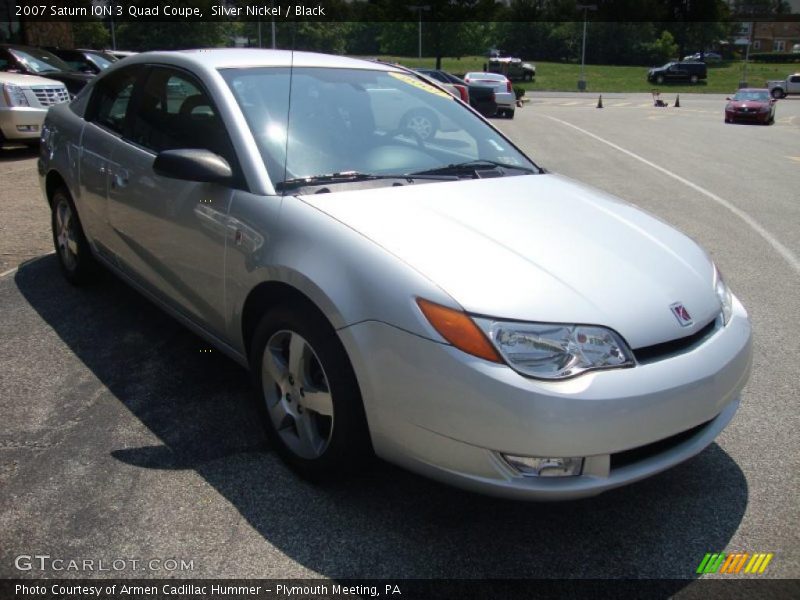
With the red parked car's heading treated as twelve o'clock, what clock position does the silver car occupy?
The silver car is roughly at 12 o'clock from the red parked car.

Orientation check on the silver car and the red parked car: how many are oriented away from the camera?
0

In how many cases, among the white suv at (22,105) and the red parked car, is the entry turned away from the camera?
0

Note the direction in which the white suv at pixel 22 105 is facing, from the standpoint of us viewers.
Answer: facing the viewer and to the right of the viewer

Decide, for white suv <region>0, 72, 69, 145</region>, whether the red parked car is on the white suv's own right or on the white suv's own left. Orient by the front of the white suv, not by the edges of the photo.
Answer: on the white suv's own left

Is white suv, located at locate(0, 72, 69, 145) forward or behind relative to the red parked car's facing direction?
forward

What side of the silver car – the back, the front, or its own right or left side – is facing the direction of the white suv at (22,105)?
back
